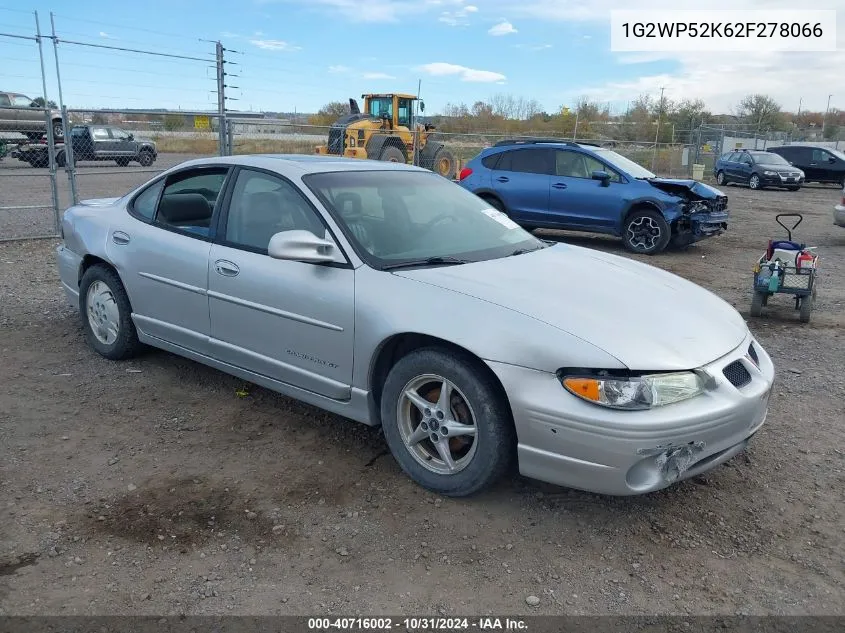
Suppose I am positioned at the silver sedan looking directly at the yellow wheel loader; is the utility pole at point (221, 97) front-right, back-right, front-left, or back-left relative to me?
front-left

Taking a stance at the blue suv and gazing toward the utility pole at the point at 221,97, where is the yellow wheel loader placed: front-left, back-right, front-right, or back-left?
front-right

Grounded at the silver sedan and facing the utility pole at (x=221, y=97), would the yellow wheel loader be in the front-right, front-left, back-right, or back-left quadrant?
front-right

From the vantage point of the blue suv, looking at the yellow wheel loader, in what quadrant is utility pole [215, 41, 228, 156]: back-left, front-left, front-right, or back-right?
front-left

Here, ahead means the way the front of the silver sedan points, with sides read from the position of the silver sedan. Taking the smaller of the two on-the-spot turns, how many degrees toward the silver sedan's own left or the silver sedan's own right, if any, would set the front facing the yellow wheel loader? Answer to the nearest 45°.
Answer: approximately 135° to the silver sedan's own left

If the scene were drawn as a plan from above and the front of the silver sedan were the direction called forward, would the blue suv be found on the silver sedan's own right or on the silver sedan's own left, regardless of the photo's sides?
on the silver sedan's own left

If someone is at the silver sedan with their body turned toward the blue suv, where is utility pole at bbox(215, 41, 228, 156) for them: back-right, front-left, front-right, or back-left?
front-left

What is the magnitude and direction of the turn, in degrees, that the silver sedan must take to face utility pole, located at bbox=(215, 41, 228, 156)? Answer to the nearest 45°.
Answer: approximately 135° to its left

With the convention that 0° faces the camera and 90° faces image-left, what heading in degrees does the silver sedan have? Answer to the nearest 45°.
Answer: approximately 315°
